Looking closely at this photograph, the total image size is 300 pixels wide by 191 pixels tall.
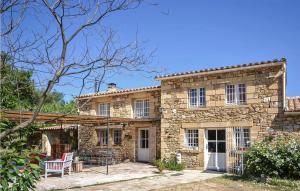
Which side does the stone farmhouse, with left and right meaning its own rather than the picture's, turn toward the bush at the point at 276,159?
left

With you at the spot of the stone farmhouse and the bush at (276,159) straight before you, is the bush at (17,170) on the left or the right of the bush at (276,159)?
right

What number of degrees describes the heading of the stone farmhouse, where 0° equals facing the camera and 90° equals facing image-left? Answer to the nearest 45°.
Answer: approximately 45°
